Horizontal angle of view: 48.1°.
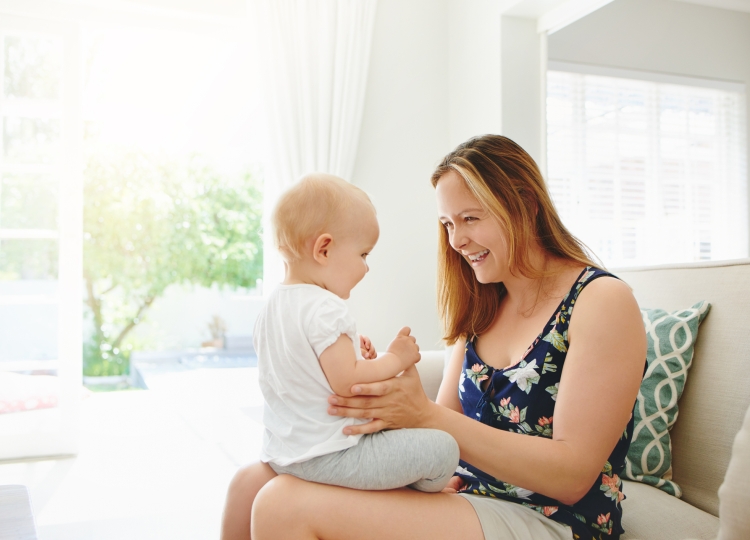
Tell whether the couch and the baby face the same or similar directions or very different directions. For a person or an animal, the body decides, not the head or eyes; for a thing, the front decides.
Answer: very different directions

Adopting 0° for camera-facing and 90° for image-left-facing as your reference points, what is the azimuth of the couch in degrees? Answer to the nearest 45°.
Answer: approximately 45°

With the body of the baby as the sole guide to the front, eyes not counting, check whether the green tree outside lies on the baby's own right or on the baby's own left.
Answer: on the baby's own left

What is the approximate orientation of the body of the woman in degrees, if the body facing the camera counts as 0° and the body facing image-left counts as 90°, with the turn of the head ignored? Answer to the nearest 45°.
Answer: approximately 45°

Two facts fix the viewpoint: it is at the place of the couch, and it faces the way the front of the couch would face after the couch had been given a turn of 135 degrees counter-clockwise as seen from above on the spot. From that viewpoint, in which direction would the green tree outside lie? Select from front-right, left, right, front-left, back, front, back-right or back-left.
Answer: back-left

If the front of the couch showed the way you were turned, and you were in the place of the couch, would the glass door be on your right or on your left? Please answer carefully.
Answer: on your right

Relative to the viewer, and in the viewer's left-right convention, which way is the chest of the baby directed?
facing away from the viewer and to the right of the viewer

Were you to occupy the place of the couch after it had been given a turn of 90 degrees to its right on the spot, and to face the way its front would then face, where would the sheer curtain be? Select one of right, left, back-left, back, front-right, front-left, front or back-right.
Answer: front

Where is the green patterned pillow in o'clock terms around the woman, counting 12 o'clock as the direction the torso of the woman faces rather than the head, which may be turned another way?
The green patterned pillow is roughly at 6 o'clock from the woman.

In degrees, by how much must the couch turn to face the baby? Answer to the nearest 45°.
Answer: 0° — it already faces them
